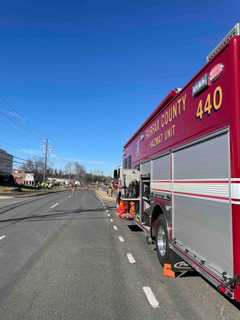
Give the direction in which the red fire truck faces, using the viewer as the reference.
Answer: facing away from the viewer and to the left of the viewer
